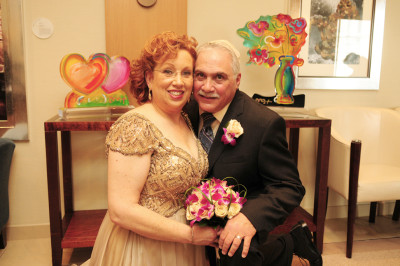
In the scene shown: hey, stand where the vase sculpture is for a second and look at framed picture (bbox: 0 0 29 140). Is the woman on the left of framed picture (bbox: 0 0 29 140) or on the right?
left

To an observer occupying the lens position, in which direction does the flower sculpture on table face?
facing the viewer

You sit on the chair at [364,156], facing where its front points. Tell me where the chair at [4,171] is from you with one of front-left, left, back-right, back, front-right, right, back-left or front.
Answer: right

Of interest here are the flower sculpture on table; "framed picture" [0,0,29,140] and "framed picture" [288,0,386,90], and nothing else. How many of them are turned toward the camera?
3

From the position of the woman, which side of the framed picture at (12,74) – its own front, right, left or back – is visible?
front

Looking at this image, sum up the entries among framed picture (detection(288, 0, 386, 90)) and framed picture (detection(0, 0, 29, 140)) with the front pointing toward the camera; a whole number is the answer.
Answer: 2

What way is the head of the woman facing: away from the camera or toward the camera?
toward the camera

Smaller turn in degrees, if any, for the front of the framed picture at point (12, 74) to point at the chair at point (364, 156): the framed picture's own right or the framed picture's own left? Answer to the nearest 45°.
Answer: approximately 90° to the framed picture's own left

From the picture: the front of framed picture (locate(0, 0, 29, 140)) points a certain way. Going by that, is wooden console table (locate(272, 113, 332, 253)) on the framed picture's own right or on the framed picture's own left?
on the framed picture's own left

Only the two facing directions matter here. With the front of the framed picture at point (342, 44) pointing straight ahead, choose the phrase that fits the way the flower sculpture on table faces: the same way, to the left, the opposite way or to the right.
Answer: the same way

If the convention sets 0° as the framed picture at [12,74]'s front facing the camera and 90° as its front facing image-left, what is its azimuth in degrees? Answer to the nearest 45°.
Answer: approximately 0°

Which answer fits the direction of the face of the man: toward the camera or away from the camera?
toward the camera

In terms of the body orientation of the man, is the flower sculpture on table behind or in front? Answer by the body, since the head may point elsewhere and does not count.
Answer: behind

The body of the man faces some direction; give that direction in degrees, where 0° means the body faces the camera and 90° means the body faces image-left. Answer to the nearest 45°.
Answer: approximately 45°
